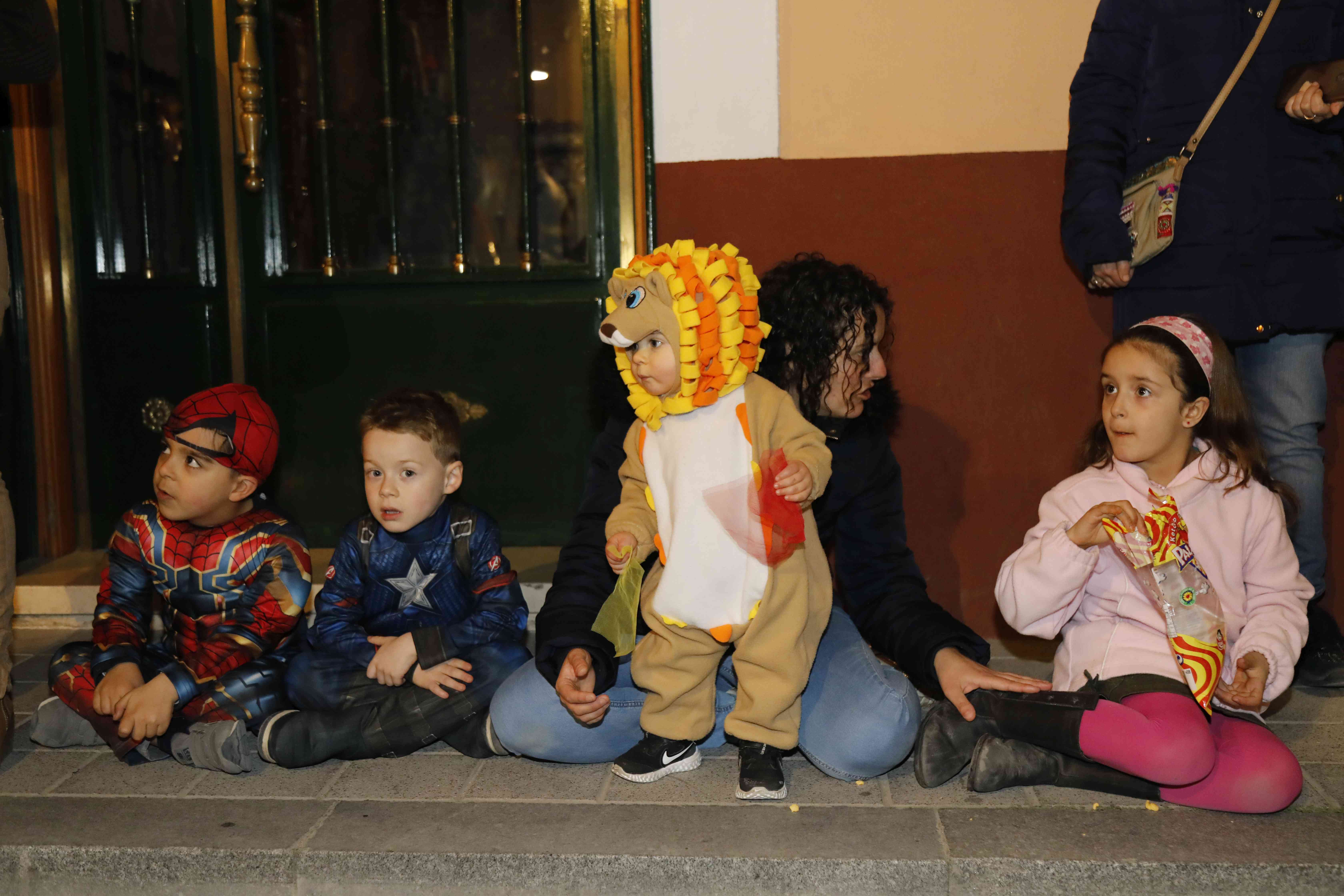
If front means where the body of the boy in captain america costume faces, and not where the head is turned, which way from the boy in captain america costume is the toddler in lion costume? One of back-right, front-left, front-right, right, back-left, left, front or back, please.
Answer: front-left

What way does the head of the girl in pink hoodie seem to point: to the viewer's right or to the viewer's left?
to the viewer's left

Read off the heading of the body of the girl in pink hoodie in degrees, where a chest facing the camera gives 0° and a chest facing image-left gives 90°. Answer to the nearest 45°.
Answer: approximately 0°

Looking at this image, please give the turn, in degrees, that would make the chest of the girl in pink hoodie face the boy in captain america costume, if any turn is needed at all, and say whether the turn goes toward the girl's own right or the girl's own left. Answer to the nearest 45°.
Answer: approximately 90° to the girl's own right

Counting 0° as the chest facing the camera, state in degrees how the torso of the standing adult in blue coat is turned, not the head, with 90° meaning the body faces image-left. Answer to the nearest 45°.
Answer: approximately 0°

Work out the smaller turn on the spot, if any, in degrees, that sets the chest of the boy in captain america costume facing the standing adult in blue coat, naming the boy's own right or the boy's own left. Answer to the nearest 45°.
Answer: approximately 90° to the boy's own left
